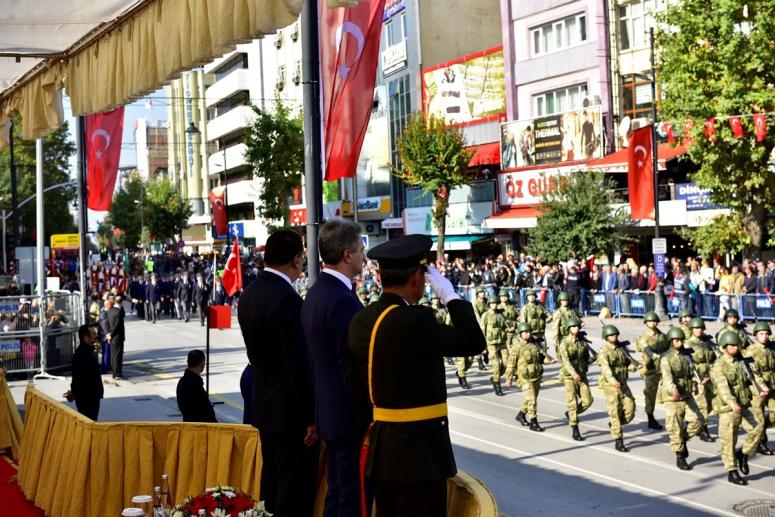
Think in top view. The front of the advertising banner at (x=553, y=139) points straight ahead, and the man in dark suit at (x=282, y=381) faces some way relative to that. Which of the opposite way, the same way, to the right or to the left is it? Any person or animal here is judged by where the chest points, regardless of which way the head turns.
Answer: the opposite way

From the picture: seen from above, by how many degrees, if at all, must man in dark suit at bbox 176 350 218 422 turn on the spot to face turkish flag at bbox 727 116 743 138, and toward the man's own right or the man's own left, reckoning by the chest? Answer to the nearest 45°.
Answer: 0° — they already face it

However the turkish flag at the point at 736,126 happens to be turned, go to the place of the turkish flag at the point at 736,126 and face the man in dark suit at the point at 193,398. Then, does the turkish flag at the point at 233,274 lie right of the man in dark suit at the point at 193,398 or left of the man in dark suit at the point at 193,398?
right

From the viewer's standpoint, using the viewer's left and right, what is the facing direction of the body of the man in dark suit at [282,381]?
facing away from the viewer and to the right of the viewer

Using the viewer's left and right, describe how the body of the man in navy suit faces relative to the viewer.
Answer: facing away from the viewer and to the right of the viewer

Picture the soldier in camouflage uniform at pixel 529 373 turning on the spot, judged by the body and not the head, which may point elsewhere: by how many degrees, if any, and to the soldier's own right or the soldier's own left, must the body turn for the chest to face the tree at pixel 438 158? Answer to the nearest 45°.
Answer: approximately 135° to the soldier's own left

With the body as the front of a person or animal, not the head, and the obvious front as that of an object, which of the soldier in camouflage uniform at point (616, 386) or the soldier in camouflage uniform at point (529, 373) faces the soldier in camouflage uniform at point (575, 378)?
the soldier in camouflage uniform at point (529, 373)

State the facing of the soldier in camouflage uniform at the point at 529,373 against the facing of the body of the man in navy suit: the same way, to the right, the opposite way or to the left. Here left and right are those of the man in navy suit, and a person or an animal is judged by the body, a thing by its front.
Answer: to the right

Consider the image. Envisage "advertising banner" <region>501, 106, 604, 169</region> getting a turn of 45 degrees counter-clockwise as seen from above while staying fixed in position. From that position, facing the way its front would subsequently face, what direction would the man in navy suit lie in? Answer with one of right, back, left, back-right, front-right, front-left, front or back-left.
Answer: front

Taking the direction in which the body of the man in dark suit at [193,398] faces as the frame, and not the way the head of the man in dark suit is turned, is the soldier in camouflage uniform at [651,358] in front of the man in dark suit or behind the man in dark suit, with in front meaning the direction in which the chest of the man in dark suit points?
in front

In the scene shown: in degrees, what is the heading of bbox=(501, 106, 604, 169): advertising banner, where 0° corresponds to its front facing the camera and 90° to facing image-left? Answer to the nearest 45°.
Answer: approximately 45°

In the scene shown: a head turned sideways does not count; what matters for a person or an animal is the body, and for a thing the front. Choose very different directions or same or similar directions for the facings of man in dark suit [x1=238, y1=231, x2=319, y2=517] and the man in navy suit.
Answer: same or similar directions

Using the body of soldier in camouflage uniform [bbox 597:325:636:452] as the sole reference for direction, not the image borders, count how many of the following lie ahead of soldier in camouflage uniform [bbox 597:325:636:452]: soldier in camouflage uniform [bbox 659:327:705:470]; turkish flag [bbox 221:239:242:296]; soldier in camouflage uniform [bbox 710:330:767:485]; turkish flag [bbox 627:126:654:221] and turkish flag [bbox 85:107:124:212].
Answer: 2

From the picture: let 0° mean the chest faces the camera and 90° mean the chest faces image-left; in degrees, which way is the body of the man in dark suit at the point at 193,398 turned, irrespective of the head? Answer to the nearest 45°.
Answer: approximately 225°
